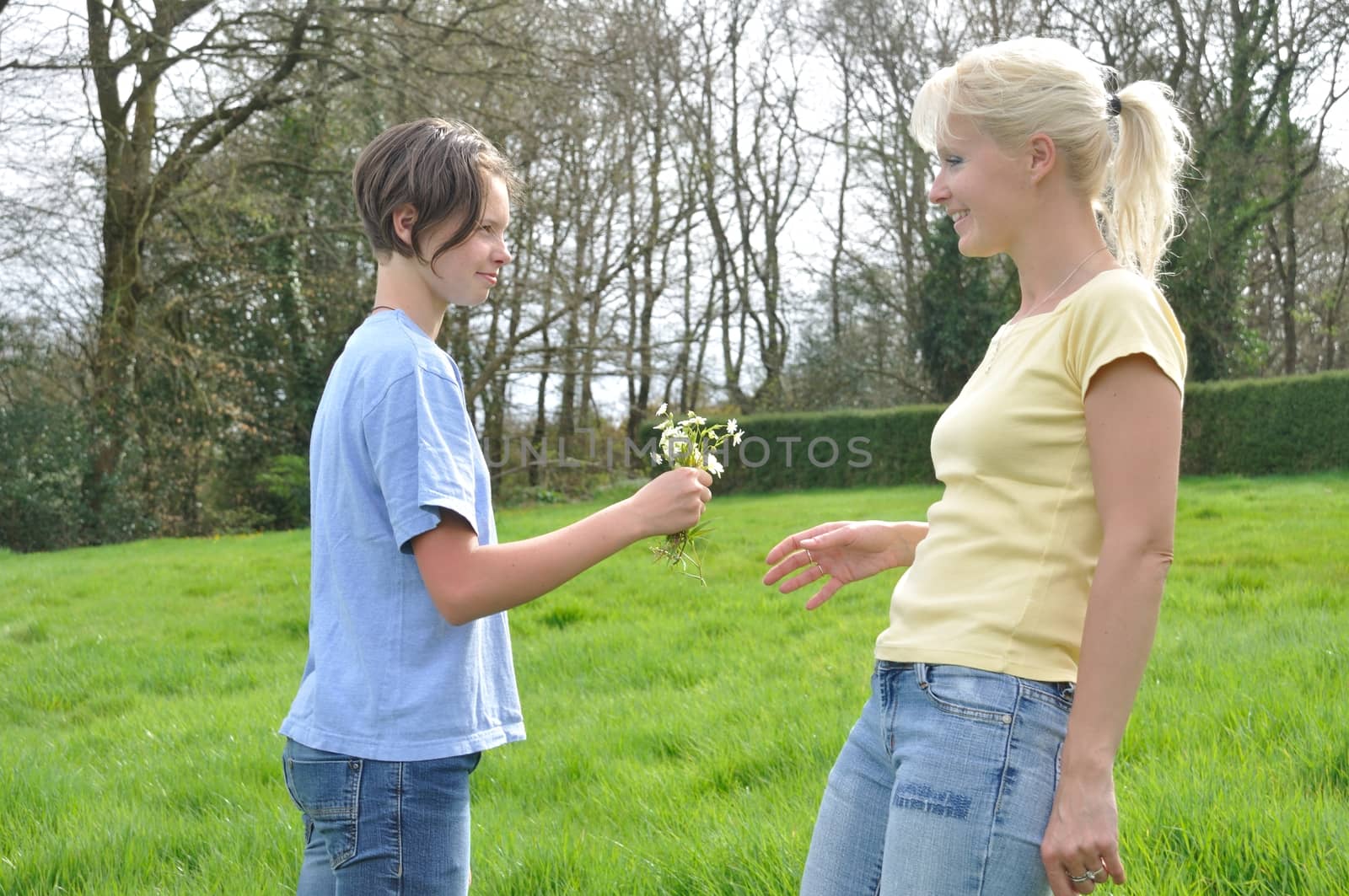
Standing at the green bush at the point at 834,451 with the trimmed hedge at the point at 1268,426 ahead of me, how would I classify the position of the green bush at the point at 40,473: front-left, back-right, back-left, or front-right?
back-right

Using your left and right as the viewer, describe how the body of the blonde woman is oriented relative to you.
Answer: facing the viewer and to the left of the viewer

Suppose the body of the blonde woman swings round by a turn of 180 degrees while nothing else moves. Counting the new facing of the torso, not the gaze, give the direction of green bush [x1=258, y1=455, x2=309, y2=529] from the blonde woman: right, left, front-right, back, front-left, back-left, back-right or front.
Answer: left

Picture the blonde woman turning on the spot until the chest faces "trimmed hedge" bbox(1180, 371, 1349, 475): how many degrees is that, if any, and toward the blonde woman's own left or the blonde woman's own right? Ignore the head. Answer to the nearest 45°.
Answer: approximately 135° to the blonde woman's own right

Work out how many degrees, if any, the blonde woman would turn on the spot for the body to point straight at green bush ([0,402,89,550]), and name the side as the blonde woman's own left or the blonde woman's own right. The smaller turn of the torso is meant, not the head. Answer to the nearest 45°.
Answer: approximately 90° to the blonde woman's own right

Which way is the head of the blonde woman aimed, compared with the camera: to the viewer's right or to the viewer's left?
to the viewer's left

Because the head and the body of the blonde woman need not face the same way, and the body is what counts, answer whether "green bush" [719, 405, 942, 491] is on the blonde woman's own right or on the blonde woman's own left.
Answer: on the blonde woman's own right

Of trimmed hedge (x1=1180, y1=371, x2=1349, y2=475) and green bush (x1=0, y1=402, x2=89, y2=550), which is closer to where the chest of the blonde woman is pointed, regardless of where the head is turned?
the green bush
